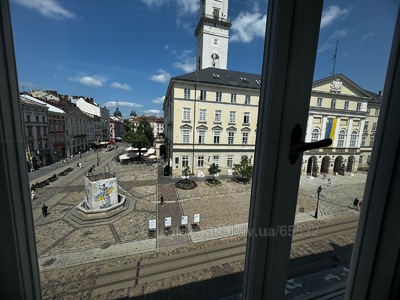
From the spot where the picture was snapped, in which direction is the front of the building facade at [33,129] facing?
facing the viewer and to the right of the viewer

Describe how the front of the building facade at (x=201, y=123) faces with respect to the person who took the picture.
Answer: facing the viewer

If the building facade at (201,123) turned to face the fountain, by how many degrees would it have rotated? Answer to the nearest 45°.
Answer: approximately 45° to its right

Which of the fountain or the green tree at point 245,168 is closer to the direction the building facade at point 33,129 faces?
the green tree

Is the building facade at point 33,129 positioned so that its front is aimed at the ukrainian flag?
yes

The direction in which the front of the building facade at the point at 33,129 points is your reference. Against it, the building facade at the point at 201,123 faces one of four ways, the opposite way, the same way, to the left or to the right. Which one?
to the right

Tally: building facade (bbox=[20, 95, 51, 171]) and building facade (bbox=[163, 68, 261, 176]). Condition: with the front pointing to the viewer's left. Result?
0

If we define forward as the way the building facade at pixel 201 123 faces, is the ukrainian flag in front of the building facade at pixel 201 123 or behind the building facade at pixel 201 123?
in front
